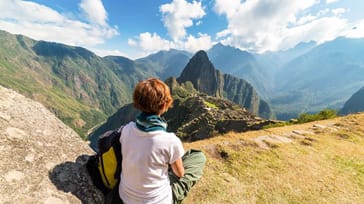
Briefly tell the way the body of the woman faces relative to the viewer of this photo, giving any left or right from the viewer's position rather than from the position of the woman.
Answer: facing away from the viewer and to the right of the viewer

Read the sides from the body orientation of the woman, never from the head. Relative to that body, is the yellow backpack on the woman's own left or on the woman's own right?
on the woman's own left
